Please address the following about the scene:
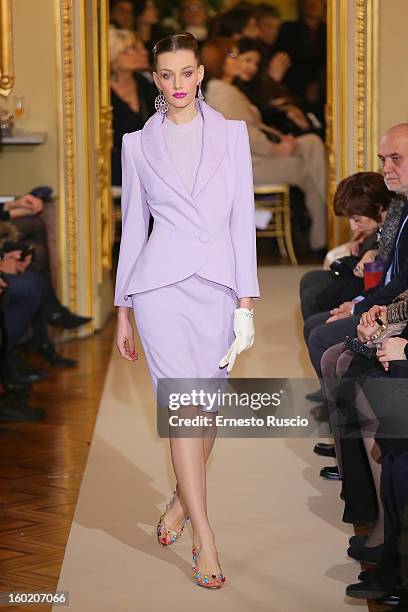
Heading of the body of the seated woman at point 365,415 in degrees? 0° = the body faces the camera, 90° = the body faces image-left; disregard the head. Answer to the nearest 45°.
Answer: approximately 90°

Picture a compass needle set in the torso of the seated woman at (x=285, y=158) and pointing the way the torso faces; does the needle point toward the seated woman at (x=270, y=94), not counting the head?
no

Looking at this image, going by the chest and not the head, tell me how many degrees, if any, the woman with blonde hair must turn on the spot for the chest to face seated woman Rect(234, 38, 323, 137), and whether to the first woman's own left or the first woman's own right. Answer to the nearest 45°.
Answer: approximately 90° to the first woman's own left

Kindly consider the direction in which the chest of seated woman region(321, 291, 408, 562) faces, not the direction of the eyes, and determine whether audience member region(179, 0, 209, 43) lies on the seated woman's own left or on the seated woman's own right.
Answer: on the seated woman's own right

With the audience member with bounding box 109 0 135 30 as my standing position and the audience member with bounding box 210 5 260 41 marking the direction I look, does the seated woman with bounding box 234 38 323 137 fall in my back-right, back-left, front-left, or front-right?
front-right

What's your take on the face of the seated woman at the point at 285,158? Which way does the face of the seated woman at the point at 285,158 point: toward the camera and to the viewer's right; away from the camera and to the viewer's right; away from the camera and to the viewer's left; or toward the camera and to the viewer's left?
toward the camera and to the viewer's left

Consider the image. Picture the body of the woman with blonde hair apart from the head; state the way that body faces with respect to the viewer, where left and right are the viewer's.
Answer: facing the viewer and to the right of the viewer

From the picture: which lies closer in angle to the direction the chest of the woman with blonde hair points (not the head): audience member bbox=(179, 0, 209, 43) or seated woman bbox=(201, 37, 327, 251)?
the seated woman

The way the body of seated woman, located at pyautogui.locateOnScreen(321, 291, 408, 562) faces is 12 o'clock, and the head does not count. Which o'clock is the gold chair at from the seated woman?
The gold chair is roughly at 3 o'clock from the seated woman.

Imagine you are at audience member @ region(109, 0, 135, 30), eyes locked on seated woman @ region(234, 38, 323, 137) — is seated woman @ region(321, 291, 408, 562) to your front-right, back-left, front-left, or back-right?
front-right

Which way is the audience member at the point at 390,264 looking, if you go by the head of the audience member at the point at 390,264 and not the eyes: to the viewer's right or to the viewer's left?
to the viewer's left

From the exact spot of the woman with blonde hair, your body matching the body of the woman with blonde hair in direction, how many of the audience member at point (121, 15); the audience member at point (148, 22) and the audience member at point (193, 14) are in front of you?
0

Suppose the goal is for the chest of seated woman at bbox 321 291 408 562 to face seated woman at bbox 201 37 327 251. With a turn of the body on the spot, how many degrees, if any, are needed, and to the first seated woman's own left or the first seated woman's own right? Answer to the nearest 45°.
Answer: approximately 90° to the first seated woman's own right
